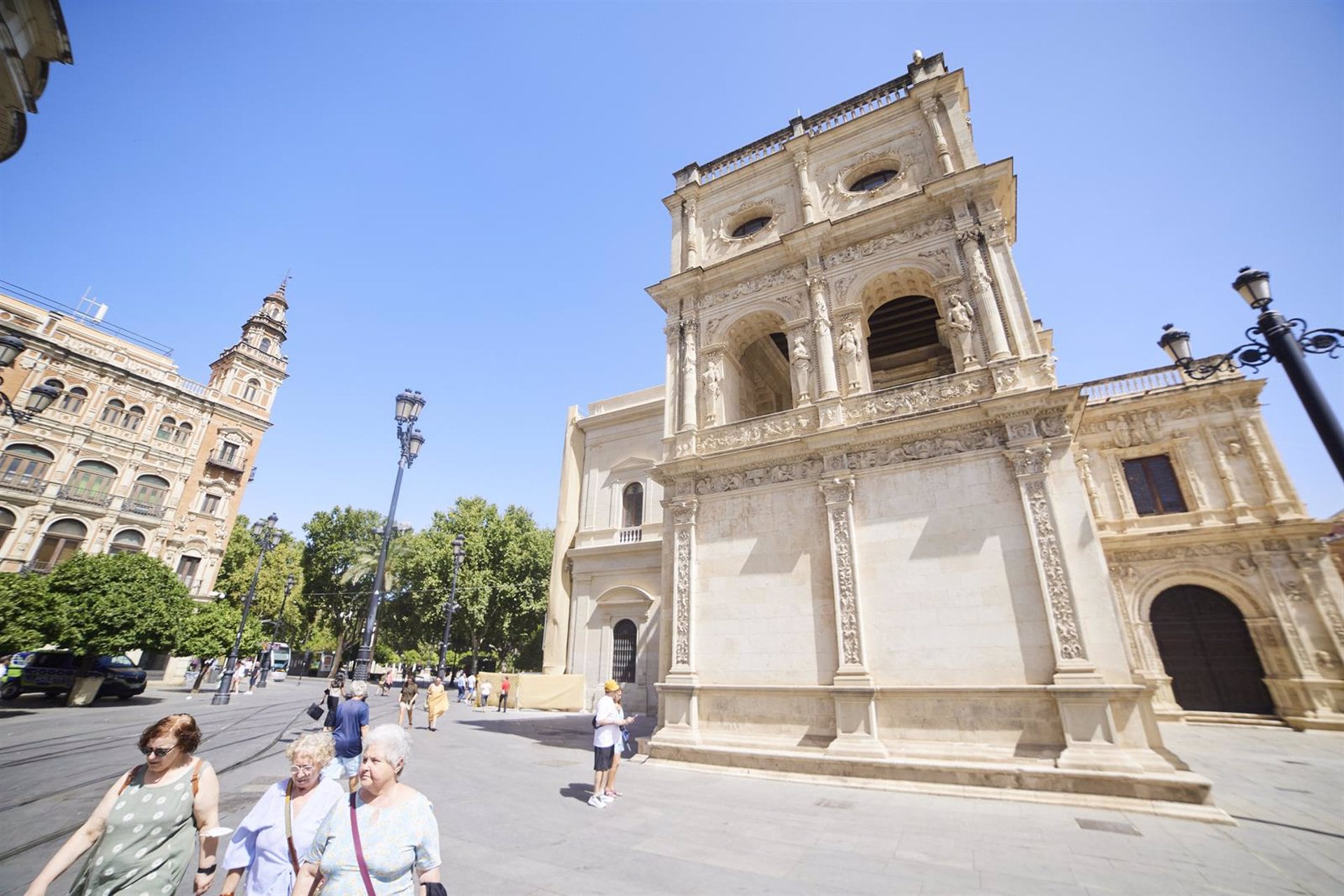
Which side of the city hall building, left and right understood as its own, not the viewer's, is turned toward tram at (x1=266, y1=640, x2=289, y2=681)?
right

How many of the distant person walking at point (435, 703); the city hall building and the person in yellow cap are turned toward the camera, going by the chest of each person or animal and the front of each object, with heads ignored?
2

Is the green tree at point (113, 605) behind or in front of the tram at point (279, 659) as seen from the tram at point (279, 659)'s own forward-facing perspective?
in front

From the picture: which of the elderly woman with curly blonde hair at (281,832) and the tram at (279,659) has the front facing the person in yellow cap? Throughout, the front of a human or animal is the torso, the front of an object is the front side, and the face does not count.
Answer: the tram

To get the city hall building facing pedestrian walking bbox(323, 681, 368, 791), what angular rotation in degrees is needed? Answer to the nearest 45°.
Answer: approximately 45° to its right

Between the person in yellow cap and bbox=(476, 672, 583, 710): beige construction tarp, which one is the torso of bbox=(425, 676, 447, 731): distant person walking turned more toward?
the person in yellow cap

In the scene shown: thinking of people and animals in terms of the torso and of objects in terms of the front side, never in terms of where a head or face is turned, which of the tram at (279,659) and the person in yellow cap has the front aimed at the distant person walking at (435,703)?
the tram

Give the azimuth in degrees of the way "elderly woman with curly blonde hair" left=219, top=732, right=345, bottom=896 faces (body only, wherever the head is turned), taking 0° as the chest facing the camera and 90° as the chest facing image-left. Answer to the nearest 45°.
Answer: approximately 0°

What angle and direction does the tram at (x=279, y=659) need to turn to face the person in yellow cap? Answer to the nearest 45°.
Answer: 0° — it already faces them
